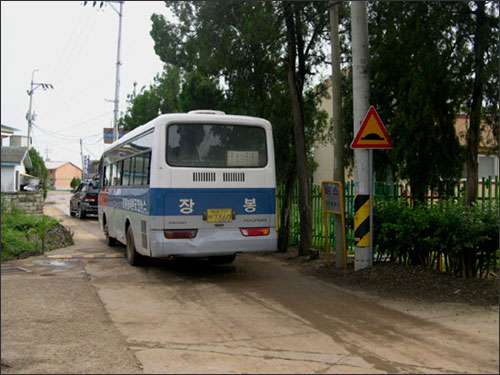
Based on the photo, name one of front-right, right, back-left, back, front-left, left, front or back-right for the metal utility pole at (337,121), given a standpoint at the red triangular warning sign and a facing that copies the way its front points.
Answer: back-right

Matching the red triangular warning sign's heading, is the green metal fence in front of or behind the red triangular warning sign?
behind

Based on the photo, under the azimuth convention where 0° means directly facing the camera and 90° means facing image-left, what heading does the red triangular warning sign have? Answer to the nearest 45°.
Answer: approximately 0°

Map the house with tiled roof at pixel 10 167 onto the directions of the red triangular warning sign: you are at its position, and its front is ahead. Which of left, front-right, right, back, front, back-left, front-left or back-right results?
back-right

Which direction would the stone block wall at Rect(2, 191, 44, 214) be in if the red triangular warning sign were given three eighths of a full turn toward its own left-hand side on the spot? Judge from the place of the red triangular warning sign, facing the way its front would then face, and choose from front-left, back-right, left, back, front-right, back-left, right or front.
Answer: left

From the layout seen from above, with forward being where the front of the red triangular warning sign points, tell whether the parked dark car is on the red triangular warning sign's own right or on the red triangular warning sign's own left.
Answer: on the red triangular warning sign's own right

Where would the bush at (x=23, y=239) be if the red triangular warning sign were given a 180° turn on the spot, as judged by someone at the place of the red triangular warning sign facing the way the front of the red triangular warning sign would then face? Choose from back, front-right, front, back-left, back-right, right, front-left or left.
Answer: left

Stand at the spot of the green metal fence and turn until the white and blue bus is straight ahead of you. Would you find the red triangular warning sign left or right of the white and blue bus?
left

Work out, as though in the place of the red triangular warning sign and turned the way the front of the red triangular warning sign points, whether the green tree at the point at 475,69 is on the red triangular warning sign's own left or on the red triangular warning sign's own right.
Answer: on the red triangular warning sign's own left

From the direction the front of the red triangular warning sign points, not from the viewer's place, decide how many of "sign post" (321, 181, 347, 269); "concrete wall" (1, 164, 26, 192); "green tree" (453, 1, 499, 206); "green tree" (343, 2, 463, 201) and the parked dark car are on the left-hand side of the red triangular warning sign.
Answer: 2

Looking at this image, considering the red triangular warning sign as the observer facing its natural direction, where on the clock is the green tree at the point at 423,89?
The green tree is roughly at 7 o'clock from the red triangular warning sign.

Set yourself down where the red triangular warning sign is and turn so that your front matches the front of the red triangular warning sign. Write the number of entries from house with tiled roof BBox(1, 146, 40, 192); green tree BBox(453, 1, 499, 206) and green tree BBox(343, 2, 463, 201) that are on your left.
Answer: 2

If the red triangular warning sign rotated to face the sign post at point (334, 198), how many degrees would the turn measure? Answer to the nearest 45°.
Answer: approximately 135° to its right
